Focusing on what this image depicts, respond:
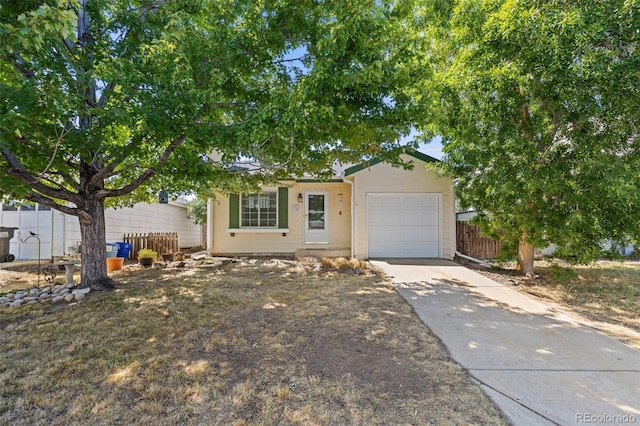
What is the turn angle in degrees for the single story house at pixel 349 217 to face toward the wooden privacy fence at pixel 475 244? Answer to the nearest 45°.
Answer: approximately 90° to its left

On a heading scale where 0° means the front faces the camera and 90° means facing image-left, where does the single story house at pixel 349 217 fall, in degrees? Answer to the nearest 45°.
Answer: approximately 0°

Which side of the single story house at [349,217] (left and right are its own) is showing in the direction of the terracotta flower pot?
right

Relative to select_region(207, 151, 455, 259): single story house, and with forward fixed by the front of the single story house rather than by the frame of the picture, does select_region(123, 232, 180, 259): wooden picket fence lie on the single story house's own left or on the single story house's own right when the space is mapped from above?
on the single story house's own right
